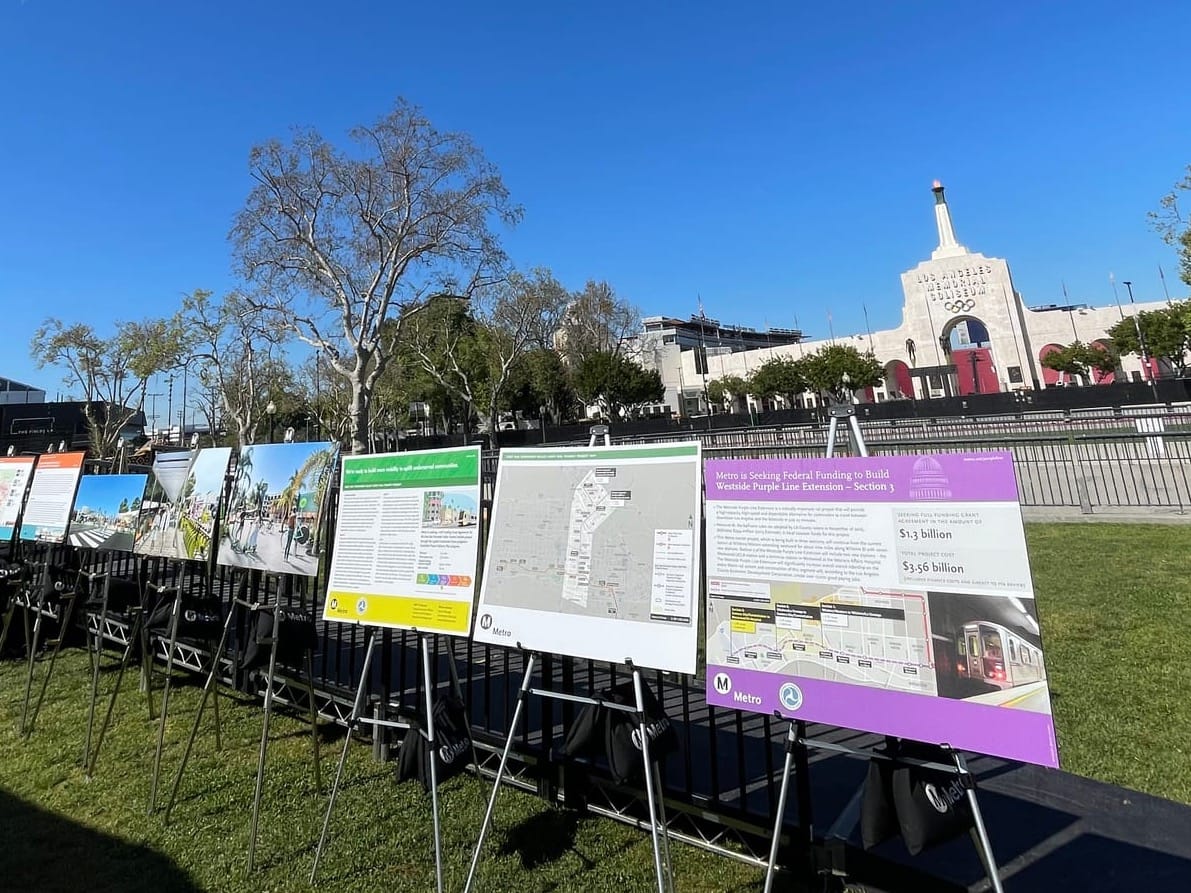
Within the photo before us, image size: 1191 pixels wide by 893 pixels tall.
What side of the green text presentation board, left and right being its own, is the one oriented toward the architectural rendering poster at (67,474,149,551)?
right

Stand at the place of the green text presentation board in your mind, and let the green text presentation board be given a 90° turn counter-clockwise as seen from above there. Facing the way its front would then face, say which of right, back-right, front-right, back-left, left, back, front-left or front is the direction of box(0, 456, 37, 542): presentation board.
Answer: back

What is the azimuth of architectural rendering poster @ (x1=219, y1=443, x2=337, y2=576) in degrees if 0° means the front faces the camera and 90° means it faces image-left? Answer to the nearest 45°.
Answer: approximately 45°

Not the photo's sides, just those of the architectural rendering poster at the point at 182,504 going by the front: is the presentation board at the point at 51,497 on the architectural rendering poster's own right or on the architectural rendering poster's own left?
on the architectural rendering poster's own right

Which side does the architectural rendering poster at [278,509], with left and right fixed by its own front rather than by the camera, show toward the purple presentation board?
left

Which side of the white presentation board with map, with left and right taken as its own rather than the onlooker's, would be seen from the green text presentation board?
right

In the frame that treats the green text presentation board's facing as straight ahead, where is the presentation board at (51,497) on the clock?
The presentation board is roughly at 3 o'clock from the green text presentation board.

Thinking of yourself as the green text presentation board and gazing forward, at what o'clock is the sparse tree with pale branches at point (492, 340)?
The sparse tree with pale branches is roughly at 5 o'clock from the green text presentation board.

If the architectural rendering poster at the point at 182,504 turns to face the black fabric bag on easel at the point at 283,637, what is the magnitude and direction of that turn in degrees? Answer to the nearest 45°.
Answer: approximately 90° to its left

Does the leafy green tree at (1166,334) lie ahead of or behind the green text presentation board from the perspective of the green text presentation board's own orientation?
behind

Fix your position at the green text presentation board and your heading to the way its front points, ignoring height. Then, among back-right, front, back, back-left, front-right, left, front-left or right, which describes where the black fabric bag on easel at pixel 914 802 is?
left

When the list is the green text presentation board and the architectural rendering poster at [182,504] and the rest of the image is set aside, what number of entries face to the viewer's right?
0

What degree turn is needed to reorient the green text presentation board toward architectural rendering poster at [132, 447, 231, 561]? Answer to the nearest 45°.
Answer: approximately 90° to its right

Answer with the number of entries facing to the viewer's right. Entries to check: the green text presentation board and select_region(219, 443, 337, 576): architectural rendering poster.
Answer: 0
